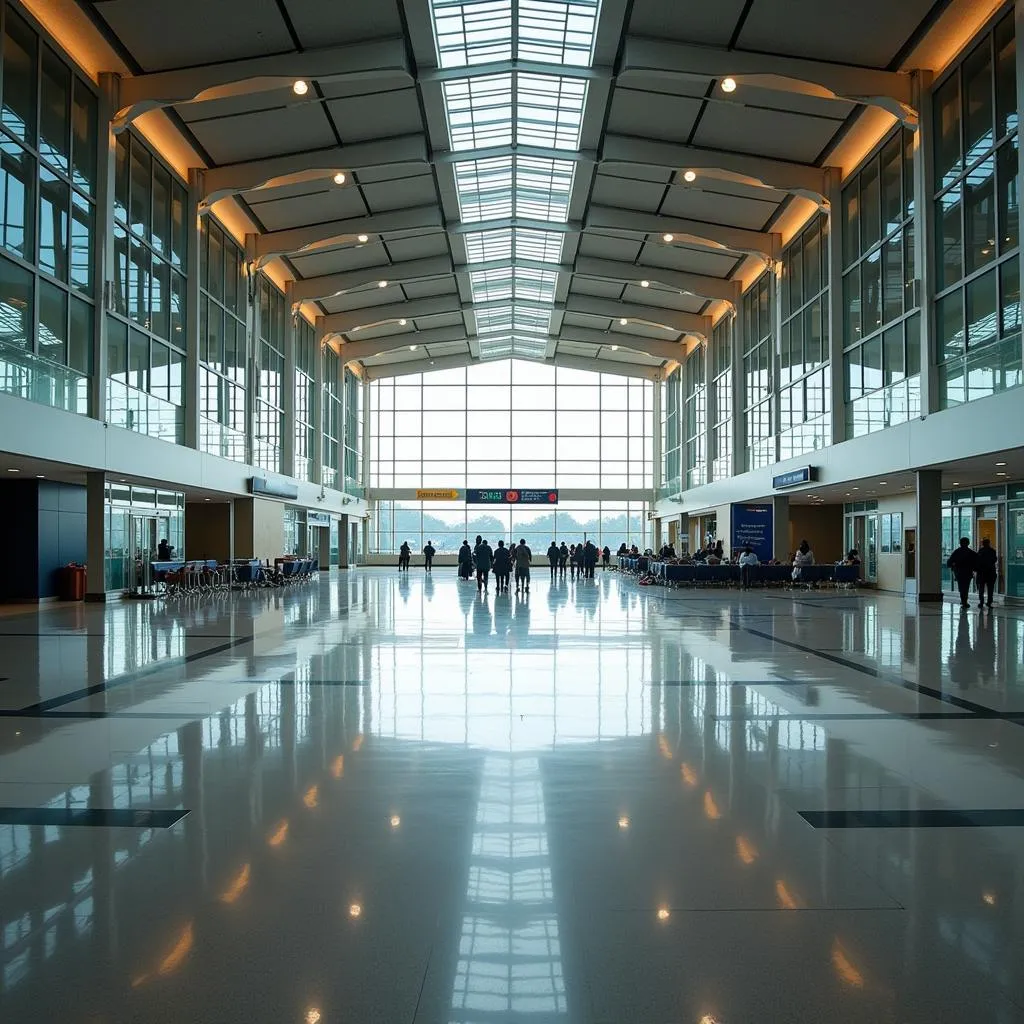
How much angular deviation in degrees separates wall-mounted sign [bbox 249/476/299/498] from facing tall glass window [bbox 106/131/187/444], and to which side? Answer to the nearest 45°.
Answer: approximately 45° to its right

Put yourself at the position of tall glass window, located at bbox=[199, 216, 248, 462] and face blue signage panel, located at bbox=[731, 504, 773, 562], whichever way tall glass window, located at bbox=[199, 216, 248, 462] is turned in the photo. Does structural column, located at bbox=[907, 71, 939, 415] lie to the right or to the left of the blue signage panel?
right

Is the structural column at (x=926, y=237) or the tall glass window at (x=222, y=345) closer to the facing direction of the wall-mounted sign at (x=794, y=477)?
the tall glass window

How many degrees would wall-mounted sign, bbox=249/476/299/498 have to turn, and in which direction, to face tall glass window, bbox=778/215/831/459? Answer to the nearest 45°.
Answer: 0° — it already faces it

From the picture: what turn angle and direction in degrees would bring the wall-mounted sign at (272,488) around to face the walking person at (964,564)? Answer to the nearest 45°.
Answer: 0° — it already faces them

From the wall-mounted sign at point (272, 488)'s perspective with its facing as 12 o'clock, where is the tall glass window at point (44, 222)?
The tall glass window is roughly at 2 o'clock from the wall-mounted sign.

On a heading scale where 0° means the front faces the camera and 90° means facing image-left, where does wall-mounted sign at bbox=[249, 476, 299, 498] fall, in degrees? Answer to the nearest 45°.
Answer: approximately 315°

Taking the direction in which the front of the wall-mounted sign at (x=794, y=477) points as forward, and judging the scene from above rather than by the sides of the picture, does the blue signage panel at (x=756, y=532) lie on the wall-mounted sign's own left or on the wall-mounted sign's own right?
on the wall-mounted sign's own right

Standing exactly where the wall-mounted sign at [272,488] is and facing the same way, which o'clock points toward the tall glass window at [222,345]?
The tall glass window is roughly at 2 o'clock from the wall-mounted sign.
